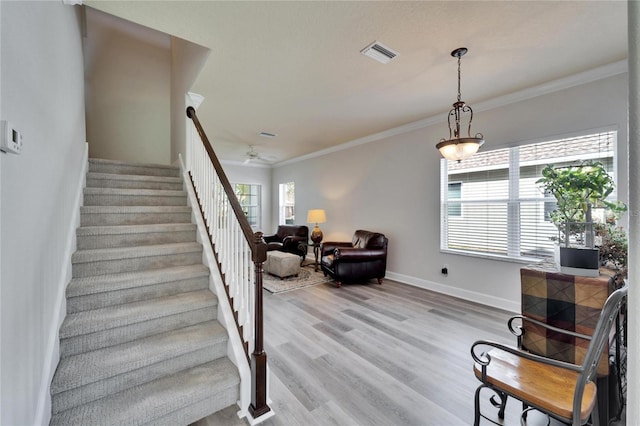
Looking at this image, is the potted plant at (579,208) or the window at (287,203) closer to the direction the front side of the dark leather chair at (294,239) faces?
the potted plant

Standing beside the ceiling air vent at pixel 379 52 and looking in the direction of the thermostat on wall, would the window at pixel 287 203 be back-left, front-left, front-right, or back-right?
back-right

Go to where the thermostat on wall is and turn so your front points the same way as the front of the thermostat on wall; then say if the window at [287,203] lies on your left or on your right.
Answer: on your left

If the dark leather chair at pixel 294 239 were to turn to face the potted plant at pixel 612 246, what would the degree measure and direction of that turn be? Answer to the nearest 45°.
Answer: approximately 45° to its left

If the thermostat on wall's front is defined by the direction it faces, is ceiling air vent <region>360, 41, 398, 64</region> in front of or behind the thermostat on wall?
in front

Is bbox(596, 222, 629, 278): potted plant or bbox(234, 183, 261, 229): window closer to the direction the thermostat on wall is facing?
the potted plant

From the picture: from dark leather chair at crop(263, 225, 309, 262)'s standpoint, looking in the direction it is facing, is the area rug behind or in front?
in front

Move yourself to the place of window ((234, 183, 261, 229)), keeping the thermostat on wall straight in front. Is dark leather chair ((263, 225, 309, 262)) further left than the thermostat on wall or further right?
left
